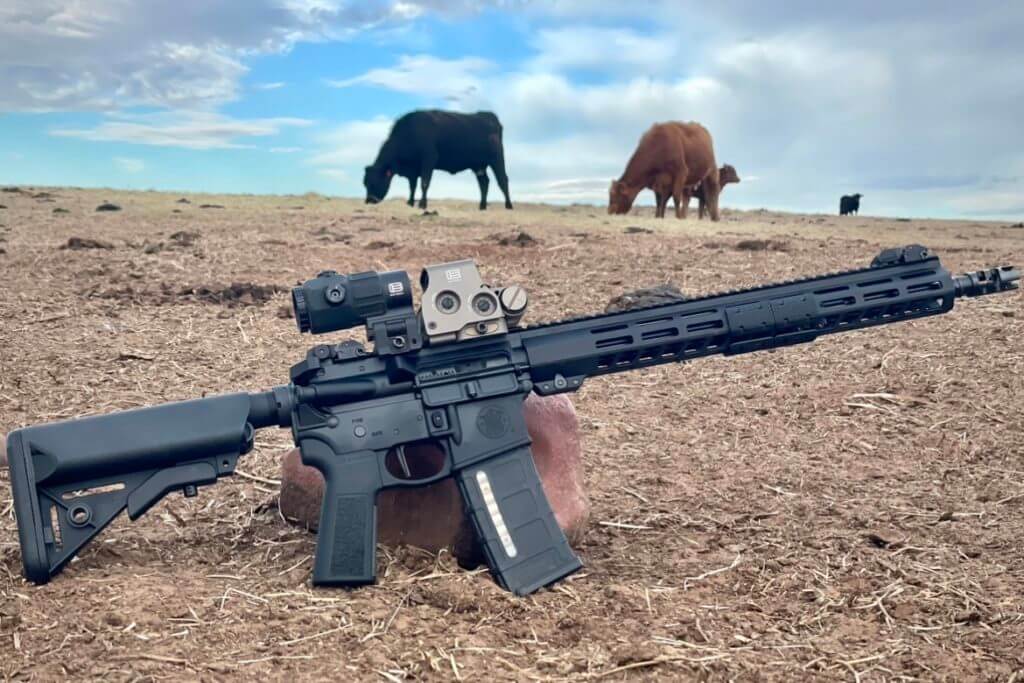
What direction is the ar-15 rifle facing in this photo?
to the viewer's right

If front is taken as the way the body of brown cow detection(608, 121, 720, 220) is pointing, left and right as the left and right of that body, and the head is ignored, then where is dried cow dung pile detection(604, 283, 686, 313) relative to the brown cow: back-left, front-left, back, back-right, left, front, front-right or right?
front-left

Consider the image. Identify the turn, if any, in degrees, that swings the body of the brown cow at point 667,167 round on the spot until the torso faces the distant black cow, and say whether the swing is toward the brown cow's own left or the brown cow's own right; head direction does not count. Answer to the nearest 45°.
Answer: approximately 180°

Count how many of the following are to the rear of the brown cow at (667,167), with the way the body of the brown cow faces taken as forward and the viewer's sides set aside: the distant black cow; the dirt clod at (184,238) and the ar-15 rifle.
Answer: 1

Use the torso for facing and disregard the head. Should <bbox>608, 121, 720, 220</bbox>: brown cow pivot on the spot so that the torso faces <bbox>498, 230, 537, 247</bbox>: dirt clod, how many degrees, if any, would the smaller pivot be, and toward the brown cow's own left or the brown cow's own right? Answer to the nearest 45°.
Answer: approximately 45° to the brown cow's own left

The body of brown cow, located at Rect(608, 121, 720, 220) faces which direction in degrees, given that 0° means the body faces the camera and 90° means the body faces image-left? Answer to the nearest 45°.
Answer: approximately 45°

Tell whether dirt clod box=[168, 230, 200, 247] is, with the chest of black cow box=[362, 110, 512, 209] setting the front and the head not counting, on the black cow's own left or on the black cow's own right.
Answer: on the black cow's own left

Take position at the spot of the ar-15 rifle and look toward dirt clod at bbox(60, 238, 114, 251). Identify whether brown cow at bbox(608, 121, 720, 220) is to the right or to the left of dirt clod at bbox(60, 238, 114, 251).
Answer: right

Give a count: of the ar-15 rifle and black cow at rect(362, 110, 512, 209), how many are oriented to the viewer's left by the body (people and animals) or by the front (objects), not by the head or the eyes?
1

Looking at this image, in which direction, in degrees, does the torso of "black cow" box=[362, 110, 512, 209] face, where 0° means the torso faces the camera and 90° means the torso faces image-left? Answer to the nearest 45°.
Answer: approximately 90°

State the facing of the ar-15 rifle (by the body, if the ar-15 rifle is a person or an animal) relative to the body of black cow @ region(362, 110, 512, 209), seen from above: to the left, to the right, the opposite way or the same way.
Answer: the opposite way
